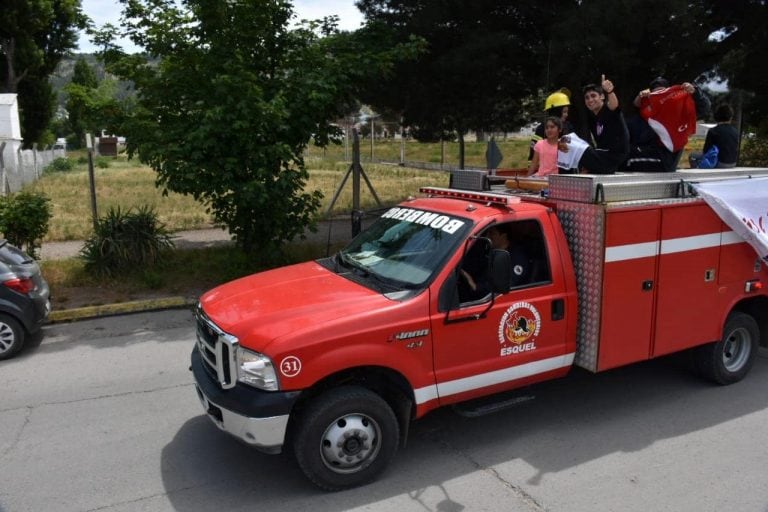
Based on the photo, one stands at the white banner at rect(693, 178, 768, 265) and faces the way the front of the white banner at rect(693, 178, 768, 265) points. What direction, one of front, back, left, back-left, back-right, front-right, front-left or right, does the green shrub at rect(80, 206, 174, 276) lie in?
right

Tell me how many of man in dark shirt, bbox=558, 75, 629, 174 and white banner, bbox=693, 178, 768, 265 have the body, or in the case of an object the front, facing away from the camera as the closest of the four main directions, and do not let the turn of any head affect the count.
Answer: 0

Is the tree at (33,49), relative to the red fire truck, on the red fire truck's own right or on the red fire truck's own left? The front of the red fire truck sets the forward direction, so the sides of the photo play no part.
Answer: on the red fire truck's own right

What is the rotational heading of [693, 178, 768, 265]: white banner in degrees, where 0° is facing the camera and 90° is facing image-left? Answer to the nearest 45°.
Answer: approximately 0°

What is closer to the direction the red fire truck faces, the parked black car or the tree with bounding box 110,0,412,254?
the parked black car

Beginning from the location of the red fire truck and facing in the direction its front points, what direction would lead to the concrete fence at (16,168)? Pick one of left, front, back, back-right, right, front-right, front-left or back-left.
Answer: right

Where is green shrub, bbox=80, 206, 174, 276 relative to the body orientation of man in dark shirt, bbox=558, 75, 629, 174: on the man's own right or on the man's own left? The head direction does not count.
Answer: on the man's own right

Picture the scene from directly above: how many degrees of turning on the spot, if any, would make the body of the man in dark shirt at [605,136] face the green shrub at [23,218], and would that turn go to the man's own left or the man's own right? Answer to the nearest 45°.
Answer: approximately 45° to the man's own right

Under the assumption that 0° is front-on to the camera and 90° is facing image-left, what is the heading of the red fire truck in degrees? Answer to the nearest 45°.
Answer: approximately 45°

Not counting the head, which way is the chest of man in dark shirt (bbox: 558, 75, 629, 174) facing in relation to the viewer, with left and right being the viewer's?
facing the viewer and to the left of the viewer

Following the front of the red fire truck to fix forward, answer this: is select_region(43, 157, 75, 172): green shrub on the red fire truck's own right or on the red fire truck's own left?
on the red fire truck's own right

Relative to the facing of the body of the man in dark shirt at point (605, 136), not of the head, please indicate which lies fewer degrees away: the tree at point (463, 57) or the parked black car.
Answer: the parked black car
